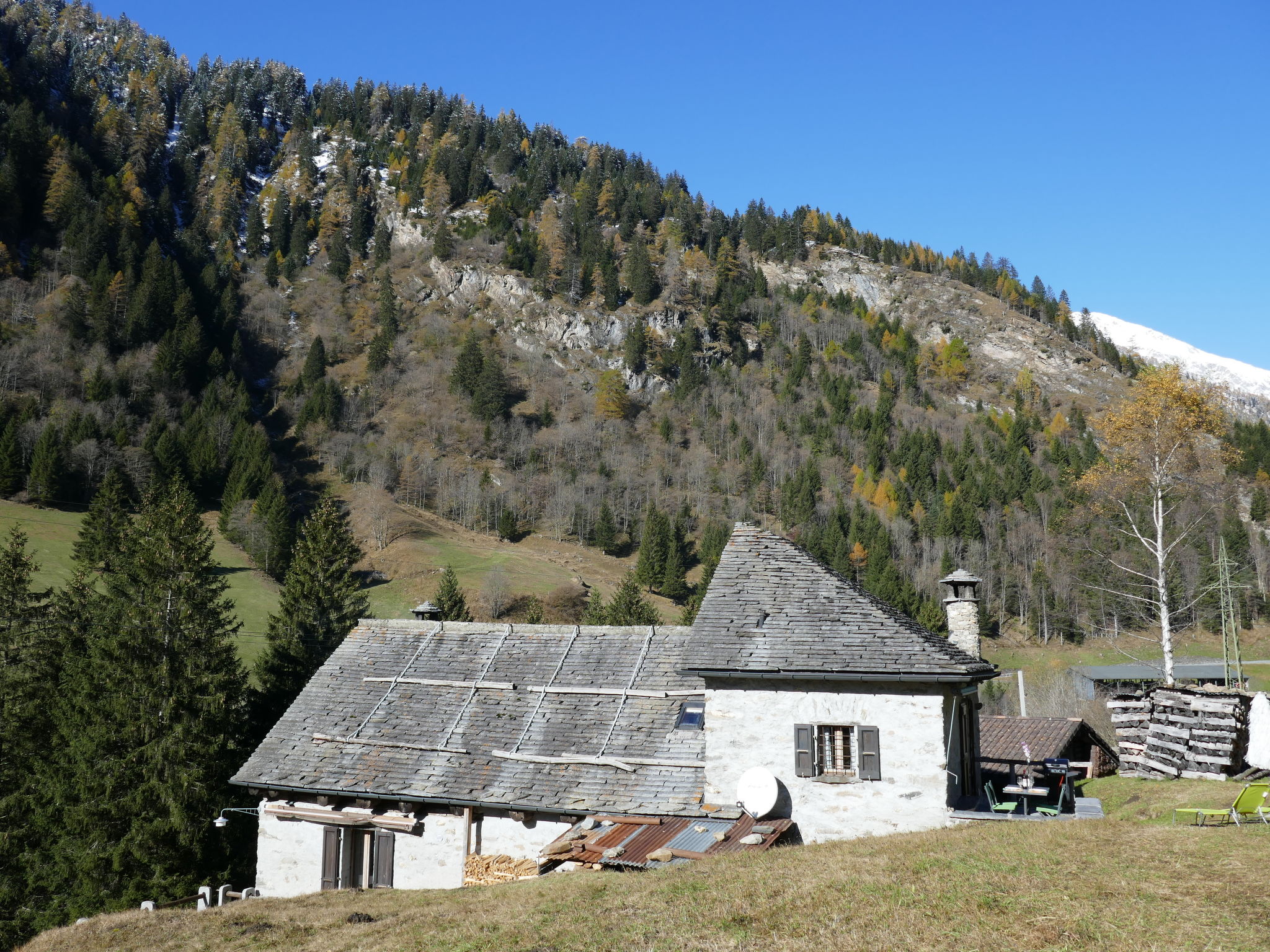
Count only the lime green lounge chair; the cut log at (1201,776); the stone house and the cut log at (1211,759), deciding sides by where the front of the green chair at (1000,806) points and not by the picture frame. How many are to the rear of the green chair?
1

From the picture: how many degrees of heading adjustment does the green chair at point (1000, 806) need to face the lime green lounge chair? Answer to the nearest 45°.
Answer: approximately 45° to its right

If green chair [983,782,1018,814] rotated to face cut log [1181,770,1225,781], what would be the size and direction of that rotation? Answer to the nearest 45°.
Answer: approximately 45° to its left

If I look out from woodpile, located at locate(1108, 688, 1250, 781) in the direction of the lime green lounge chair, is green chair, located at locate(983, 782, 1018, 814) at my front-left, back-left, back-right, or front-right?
front-right

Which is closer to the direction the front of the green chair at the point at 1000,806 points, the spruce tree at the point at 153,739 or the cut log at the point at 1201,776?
the cut log

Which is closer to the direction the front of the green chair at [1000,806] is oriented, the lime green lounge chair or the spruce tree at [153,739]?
the lime green lounge chair

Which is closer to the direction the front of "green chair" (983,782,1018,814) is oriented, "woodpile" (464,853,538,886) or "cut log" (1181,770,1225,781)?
the cut log

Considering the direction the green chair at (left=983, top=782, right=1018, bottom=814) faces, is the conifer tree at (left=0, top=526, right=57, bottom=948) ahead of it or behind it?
behind

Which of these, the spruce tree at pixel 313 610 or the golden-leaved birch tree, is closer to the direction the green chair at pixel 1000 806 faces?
the golden-leaved birch tree

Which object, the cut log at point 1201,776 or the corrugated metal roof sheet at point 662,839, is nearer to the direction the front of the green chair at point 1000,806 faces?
the cut log

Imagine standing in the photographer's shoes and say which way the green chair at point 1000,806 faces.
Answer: facing to the right of the viewer
